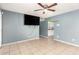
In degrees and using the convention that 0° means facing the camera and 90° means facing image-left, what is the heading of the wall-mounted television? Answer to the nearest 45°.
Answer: approximately 315°
